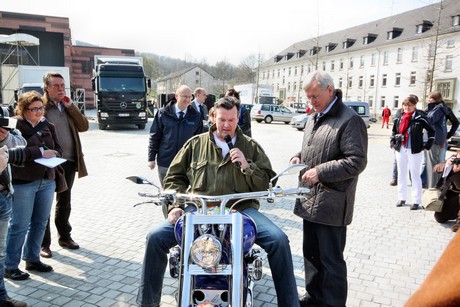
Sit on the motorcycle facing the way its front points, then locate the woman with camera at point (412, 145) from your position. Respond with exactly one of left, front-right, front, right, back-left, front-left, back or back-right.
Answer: back-left

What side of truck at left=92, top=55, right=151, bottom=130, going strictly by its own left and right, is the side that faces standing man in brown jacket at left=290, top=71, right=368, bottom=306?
front

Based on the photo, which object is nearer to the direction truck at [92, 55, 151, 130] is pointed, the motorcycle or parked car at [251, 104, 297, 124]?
the motorcycle

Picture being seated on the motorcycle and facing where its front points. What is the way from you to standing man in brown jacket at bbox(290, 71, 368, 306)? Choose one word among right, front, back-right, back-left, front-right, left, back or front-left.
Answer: back-left

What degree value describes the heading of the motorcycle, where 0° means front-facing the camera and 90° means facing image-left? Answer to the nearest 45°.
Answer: approximately 0°

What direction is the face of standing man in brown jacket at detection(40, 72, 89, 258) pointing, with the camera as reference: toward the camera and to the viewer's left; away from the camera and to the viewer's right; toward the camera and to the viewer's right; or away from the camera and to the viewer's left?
toward the camera and to the viewer's right

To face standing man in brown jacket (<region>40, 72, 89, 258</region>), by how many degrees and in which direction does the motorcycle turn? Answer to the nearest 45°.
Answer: approximately 135° to its right

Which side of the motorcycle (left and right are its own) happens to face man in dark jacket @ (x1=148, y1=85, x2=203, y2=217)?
back
